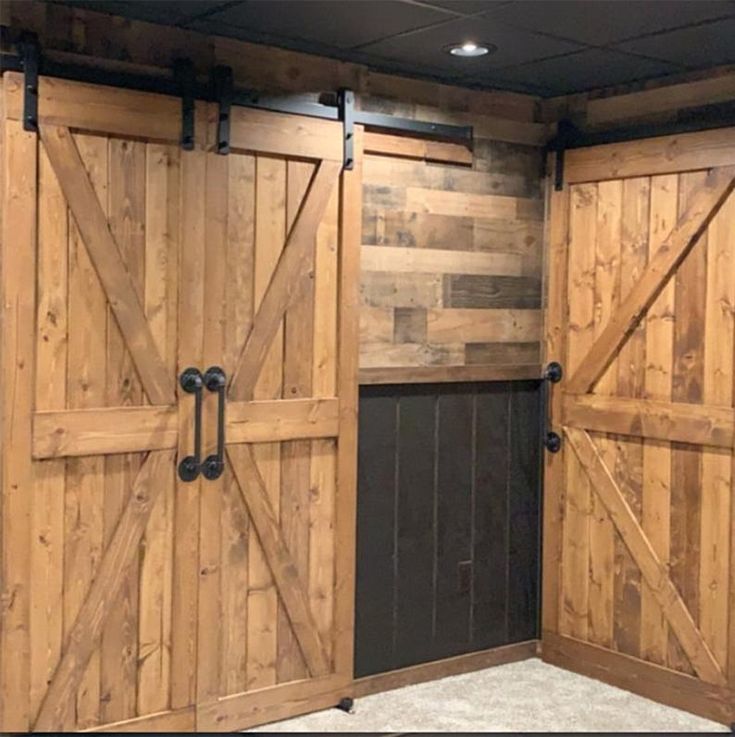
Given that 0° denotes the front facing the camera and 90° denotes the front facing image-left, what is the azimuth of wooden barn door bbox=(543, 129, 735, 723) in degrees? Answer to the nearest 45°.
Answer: approximately 45°

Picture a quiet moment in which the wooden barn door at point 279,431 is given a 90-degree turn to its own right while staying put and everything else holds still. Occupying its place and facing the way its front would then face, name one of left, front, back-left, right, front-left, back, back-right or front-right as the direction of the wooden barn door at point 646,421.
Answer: back-left

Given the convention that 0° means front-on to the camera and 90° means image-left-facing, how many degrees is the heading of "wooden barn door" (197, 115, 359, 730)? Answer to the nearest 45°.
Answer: approximately 315°

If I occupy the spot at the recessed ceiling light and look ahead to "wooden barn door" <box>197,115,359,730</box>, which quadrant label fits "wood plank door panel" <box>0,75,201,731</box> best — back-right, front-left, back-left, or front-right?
front-left

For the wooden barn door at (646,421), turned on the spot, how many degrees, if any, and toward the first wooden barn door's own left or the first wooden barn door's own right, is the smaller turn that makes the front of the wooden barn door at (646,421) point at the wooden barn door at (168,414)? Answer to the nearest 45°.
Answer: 0° — it already faces it

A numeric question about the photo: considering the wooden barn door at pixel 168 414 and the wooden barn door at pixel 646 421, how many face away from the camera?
0

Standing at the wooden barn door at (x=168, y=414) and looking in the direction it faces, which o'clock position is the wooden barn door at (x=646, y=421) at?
the wooden barn door at (x=646, y=421) is roughly at 10 o'clock from the wooden barn door at (x=168, y=414).

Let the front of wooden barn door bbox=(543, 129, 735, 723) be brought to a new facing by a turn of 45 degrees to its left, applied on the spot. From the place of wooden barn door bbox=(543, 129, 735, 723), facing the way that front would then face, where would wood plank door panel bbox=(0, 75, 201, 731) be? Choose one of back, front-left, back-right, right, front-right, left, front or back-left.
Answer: front-right

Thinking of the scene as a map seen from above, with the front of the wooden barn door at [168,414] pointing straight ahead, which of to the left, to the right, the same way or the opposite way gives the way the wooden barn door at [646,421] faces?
to the right
